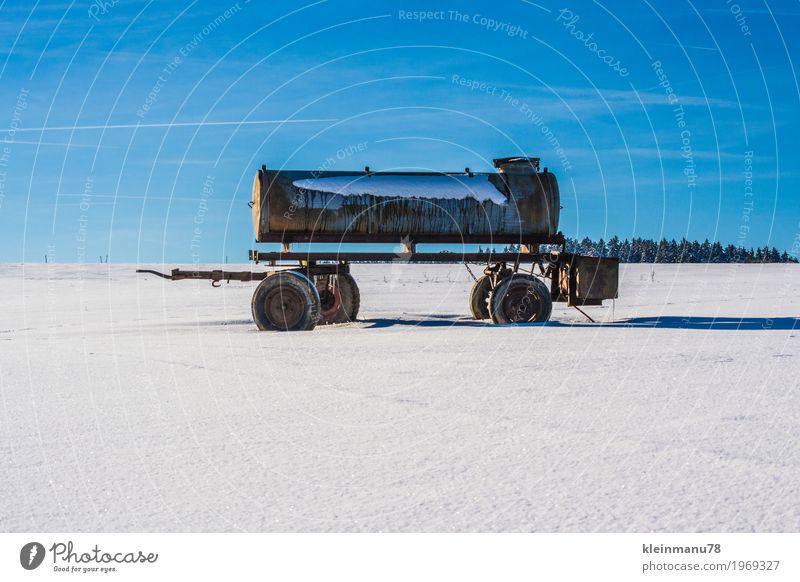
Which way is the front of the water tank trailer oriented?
to the viewer's left
